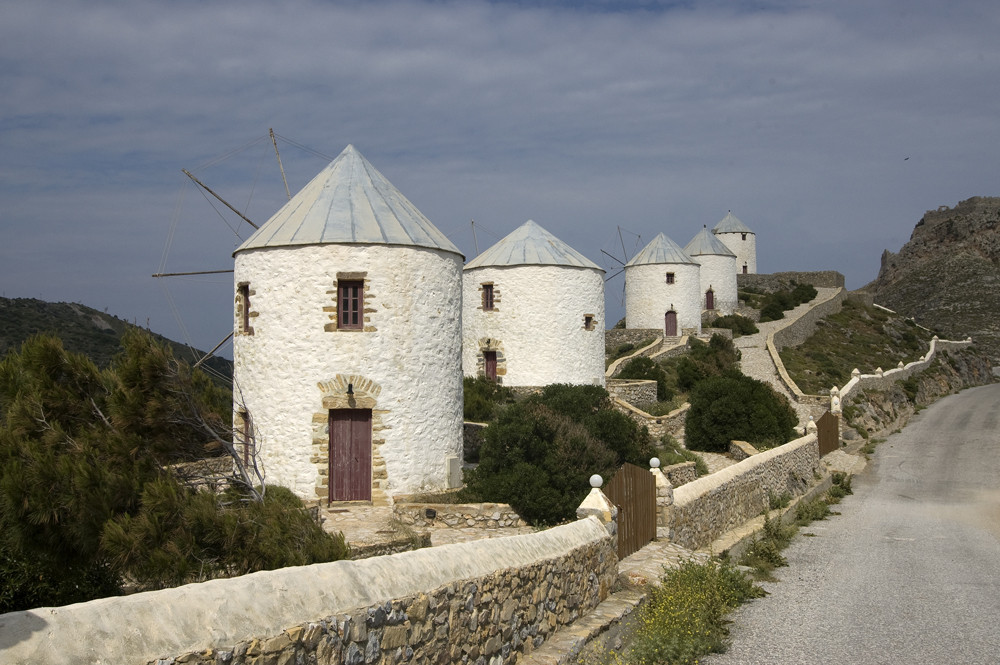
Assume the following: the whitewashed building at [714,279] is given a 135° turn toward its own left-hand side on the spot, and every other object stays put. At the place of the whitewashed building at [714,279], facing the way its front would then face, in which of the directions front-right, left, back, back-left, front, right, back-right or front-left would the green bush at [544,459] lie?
back-right

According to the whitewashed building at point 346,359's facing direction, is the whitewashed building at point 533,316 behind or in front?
behind

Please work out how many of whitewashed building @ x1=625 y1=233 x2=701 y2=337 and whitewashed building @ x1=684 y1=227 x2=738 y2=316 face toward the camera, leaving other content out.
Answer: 2

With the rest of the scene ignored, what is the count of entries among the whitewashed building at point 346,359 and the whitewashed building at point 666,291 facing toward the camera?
2

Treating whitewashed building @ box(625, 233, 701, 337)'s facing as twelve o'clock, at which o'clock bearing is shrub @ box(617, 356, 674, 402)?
The shrub is roughly at 12 o'clock from the whitewashed building.

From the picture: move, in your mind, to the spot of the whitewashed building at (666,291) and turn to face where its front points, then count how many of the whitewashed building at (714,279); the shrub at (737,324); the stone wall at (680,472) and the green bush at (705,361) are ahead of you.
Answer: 2

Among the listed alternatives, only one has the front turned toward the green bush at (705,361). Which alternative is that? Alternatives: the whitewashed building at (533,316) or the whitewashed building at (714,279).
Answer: the whitewashed building at (714,279)

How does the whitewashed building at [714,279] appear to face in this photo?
toward the camera

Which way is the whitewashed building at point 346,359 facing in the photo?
toward the camera

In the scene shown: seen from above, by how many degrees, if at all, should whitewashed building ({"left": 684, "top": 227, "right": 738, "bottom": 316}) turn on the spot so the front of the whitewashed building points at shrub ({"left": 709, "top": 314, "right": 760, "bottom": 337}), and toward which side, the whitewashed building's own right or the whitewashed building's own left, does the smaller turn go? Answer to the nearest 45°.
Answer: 0° — it already faces it

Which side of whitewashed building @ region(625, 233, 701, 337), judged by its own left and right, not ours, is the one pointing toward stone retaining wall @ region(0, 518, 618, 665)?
front

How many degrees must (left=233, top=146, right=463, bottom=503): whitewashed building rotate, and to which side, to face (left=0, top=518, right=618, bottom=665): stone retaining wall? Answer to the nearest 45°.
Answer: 0° — it already faces it

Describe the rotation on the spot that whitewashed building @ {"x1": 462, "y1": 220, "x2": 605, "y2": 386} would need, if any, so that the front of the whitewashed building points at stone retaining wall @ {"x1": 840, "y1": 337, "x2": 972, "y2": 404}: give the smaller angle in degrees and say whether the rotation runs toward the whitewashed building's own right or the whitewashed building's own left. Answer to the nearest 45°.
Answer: approximately 180°

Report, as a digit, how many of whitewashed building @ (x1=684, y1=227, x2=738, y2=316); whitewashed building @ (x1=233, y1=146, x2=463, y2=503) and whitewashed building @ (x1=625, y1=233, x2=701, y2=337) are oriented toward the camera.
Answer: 3

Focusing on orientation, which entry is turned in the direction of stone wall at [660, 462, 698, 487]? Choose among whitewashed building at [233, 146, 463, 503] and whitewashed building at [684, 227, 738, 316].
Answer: whitewashed building at [684, 227, 738, 316]

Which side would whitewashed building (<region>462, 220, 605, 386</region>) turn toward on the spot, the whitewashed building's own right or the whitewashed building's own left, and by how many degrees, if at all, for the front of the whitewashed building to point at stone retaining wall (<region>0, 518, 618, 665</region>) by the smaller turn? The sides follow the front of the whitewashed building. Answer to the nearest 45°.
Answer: approximately 45° to the whitewashed building's own left

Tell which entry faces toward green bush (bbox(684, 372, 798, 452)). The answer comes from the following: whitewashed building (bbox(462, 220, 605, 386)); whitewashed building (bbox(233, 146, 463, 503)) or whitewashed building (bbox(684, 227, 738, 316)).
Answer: whitewashed building (bbox(684, 227, 738, 316))

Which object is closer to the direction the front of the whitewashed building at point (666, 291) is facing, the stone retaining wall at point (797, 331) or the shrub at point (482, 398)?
the shrub

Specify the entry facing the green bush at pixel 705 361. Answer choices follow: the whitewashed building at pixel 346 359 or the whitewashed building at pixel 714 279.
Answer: the whitewashed building at pixel 714 279

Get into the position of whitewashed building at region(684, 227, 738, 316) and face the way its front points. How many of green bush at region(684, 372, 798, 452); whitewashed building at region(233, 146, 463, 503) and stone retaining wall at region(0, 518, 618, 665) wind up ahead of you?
3

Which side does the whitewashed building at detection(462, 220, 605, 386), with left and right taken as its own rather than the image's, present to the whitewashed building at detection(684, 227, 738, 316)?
back
